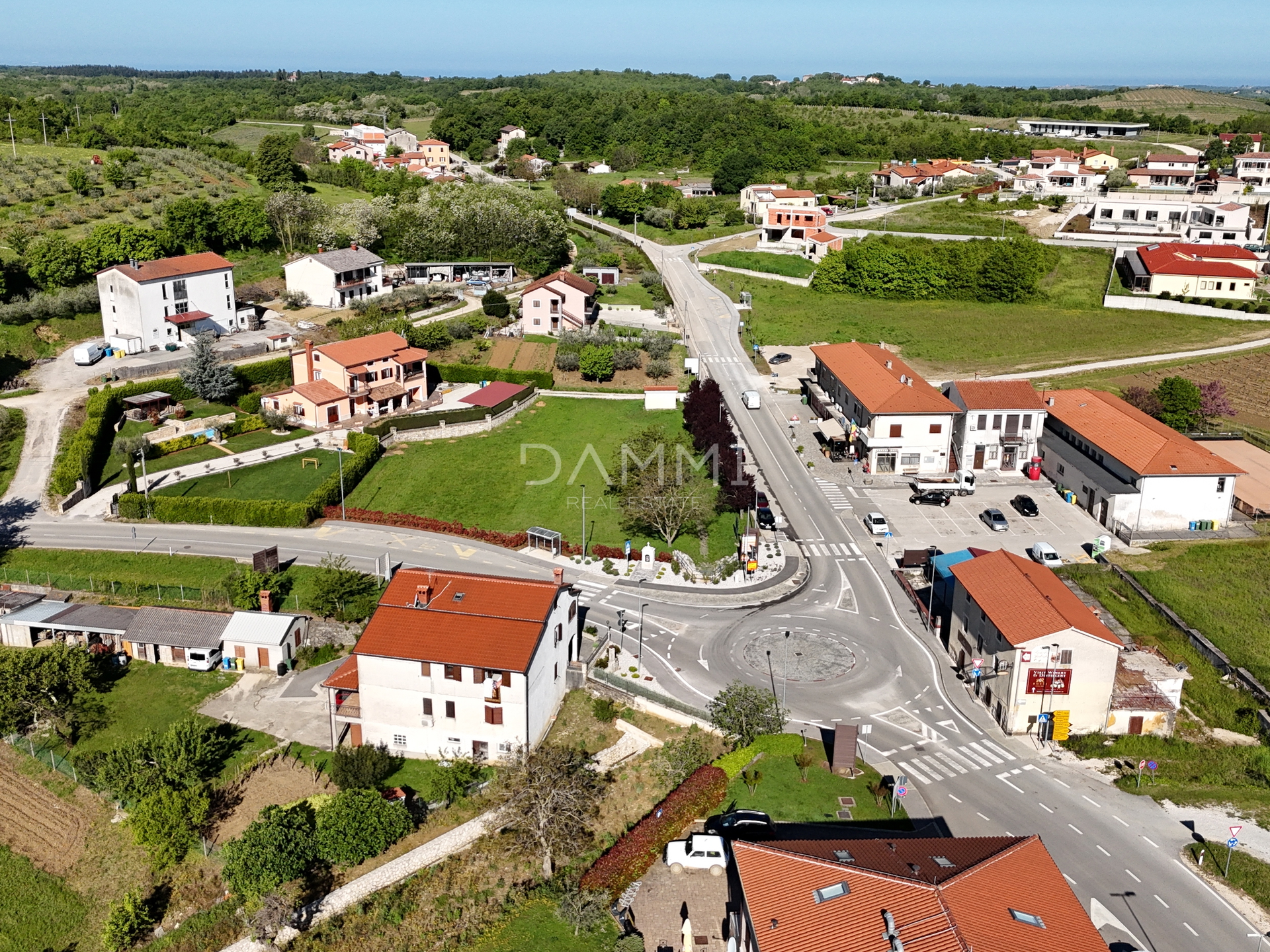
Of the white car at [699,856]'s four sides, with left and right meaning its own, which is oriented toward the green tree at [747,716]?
right

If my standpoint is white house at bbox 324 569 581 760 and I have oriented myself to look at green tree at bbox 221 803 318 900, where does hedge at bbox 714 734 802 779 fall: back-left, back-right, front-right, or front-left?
back-left

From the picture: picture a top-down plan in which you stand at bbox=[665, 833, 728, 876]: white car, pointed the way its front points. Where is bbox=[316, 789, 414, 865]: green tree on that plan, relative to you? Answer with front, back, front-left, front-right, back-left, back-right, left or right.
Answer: front

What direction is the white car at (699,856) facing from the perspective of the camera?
to the viewer's left

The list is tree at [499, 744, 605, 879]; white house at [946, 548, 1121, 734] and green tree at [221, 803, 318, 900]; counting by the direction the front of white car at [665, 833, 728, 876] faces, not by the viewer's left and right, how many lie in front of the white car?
2

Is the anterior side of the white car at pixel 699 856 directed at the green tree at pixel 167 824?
yes

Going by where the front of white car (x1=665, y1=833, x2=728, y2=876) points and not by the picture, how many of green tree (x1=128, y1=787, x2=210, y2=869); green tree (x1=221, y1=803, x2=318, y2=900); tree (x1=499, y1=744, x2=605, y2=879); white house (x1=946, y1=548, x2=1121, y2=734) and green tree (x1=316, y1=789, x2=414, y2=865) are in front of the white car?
4

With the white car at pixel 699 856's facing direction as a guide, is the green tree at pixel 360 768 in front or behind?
in front

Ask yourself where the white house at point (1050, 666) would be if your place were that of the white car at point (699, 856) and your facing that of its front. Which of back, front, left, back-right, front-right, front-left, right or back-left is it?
back-right

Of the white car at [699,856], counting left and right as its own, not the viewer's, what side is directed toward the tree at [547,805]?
front

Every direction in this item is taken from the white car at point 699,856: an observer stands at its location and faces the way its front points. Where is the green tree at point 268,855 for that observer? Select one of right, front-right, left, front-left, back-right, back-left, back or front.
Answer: front

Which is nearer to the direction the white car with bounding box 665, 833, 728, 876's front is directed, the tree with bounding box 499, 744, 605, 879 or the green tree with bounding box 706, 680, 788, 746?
the tree

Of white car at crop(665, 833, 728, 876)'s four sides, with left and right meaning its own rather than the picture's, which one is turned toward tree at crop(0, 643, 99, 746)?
front

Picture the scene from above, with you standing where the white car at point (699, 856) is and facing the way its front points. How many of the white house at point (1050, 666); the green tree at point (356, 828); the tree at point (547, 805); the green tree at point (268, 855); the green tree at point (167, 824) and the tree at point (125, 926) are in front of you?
5

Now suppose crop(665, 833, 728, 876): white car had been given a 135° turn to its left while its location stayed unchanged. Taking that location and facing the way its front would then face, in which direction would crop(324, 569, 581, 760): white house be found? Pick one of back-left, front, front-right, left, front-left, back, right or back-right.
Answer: back
